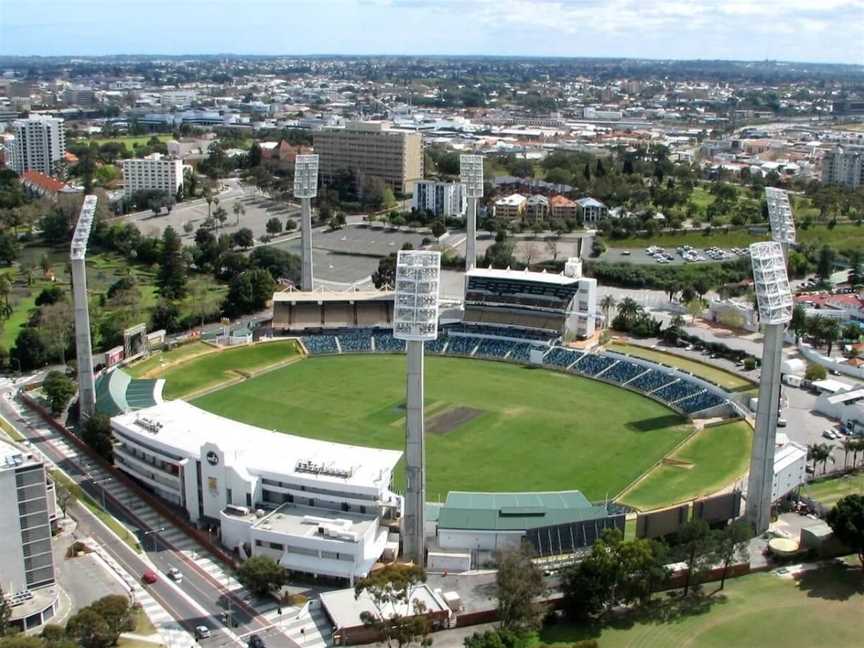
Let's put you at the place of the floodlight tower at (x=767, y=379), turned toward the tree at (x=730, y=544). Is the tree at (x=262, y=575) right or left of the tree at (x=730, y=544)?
right

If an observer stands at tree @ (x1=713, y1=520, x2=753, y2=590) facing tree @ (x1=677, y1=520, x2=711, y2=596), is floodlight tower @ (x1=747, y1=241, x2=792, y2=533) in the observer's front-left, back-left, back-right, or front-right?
back-right

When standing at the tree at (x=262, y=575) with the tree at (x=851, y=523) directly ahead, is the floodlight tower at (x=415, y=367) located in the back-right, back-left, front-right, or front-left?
front-left

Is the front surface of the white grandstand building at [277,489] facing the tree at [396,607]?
no

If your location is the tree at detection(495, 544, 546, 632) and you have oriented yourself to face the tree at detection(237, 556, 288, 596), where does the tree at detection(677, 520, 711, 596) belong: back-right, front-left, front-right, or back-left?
back-right

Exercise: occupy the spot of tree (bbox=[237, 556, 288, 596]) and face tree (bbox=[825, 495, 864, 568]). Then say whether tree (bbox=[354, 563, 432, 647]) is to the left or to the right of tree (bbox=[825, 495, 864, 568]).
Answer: right
